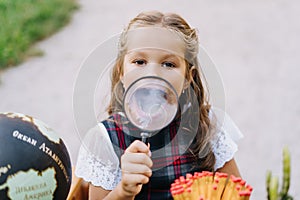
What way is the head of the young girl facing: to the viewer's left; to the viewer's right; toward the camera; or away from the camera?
toward the camera

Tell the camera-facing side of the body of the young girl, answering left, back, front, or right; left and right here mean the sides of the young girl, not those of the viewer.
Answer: front

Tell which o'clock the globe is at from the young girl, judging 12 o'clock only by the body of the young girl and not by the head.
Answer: The globe is roughly at 2 o'clock from the young girl.
